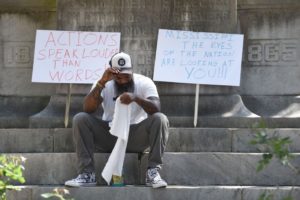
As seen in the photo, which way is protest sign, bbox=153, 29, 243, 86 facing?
toward the camera

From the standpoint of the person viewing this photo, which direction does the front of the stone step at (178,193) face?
facing the viewer

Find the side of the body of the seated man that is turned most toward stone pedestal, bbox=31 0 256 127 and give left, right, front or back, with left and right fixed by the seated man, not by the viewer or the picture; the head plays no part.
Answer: back

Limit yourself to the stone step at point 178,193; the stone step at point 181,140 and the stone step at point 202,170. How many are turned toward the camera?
3

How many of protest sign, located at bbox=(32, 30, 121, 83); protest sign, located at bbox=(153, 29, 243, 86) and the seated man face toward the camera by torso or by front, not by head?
3

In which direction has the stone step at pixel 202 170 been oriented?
toward the camera

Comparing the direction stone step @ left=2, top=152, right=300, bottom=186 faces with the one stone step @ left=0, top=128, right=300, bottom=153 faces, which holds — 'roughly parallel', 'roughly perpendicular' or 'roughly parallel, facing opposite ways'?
roughly parallel

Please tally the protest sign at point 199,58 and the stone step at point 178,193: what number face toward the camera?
2

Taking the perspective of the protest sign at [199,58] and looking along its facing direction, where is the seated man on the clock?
The seated man is roughly at 1 o'clock from the protest sign.
